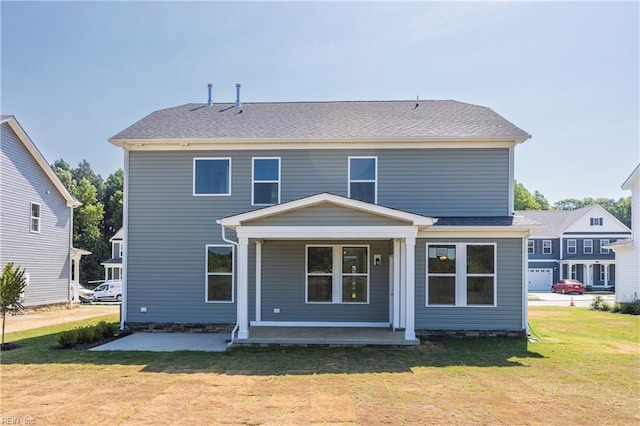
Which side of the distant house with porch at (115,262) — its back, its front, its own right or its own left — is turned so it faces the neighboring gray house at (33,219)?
front

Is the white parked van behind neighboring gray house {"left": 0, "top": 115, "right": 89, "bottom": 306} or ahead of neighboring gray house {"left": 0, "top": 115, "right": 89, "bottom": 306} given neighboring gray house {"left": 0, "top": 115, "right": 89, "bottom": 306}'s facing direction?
ahead

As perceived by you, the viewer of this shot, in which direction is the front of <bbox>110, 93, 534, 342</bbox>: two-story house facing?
facing away from the viewer

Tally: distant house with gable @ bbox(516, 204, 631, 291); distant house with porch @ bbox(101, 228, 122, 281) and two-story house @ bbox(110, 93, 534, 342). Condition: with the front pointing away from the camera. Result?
1

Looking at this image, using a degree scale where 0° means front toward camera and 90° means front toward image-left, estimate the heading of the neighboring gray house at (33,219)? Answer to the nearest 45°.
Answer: approximately 225°

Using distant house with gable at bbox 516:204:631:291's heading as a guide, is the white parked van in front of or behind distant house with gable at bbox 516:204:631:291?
in front

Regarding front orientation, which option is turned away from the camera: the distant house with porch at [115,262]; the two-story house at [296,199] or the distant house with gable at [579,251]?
the two-story house

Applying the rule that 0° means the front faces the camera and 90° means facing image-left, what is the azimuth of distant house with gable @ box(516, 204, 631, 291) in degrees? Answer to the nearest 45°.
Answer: approximately 0°

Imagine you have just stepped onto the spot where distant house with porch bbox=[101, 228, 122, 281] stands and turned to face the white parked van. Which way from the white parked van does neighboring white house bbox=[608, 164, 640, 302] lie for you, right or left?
left

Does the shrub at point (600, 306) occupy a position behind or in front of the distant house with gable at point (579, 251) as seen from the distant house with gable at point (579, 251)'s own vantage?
in front
